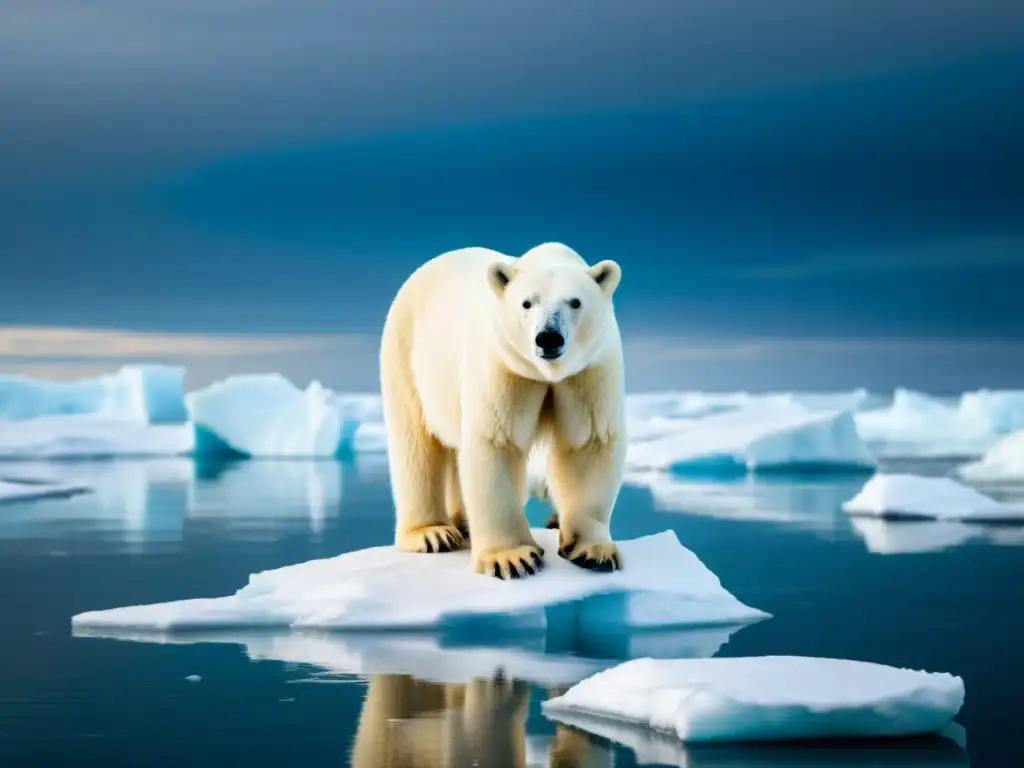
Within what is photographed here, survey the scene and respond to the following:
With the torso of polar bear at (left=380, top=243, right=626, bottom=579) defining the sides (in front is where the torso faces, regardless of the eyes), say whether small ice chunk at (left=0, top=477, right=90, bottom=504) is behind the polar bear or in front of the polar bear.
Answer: behind

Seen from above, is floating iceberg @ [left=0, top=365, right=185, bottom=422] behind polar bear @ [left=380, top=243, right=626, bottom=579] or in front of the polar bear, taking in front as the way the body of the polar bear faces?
behind

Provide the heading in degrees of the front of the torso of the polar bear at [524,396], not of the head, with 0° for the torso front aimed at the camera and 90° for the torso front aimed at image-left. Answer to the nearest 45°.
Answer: approximately 315°

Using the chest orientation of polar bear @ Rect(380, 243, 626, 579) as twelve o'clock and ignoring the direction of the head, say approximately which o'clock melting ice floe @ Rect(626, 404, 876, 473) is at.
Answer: The melting ice floe is roughly at 8 o'clock from the polar bear.

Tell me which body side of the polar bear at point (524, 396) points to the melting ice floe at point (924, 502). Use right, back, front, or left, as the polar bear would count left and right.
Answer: left

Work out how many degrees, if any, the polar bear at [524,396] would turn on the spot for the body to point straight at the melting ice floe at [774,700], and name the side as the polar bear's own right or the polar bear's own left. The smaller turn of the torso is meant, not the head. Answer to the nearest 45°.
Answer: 0° — it already faces it
